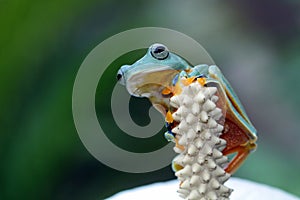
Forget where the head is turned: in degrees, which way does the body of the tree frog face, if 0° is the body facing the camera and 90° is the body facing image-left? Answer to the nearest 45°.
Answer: approximately 45°
